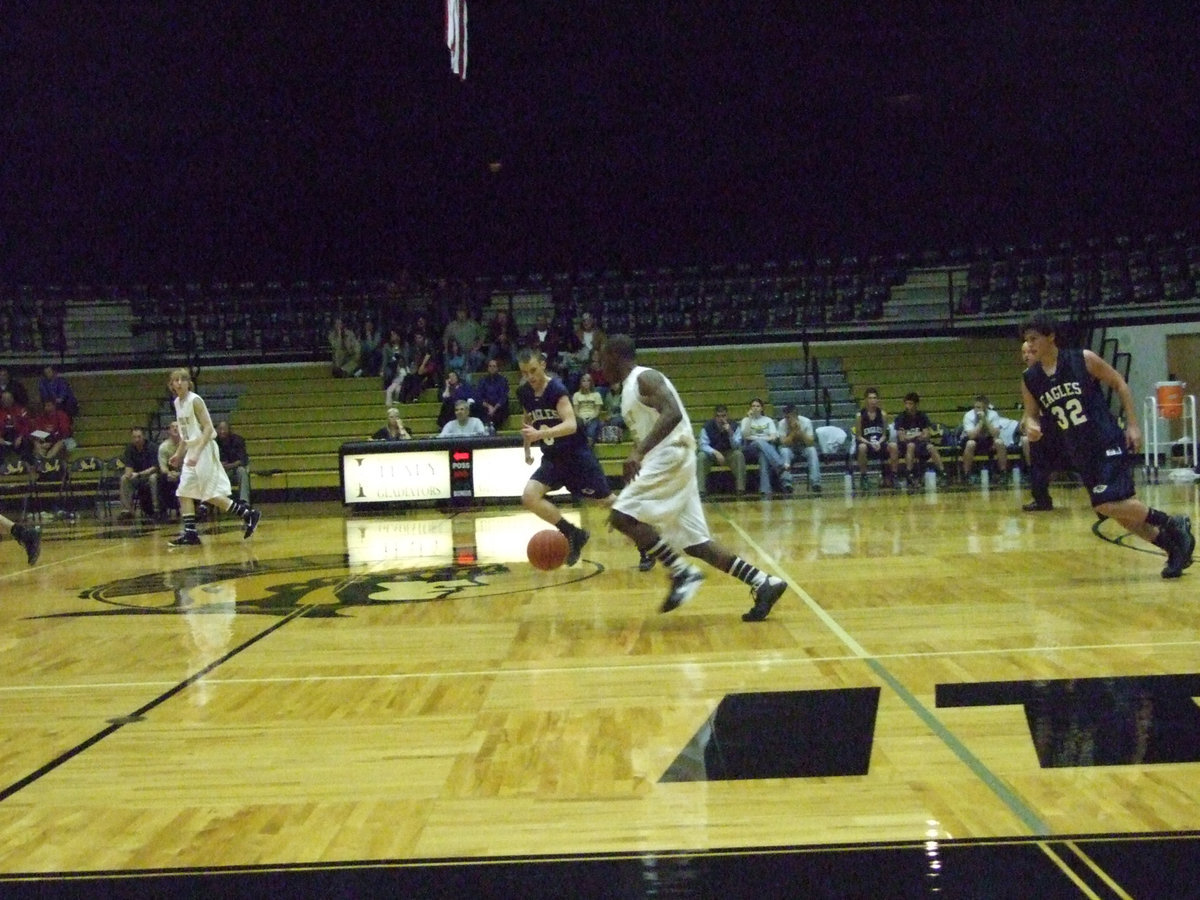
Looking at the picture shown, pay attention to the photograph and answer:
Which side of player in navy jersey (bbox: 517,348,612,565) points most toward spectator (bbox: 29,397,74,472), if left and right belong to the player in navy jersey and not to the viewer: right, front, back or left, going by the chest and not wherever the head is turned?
right

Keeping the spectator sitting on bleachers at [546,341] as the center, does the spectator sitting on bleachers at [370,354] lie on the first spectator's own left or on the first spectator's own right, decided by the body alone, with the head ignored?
on the first spectator's own right

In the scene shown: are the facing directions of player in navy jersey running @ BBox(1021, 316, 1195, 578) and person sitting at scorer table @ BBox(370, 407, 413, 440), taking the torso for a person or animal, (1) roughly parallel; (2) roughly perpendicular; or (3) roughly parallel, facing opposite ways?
roughly perpendicular

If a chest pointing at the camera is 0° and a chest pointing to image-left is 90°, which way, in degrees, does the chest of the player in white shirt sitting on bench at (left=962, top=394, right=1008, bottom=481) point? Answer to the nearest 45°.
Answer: approximately 0°

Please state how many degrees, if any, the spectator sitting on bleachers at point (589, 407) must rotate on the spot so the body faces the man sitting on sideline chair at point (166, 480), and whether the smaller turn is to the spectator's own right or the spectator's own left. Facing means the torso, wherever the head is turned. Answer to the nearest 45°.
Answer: approximately 90° to the spectator's own right

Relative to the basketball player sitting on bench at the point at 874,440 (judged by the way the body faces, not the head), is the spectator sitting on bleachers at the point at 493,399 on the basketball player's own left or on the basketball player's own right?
on the basketball player's own right

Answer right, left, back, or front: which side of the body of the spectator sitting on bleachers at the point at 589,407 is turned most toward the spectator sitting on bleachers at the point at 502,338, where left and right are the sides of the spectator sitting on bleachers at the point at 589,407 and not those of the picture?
back
